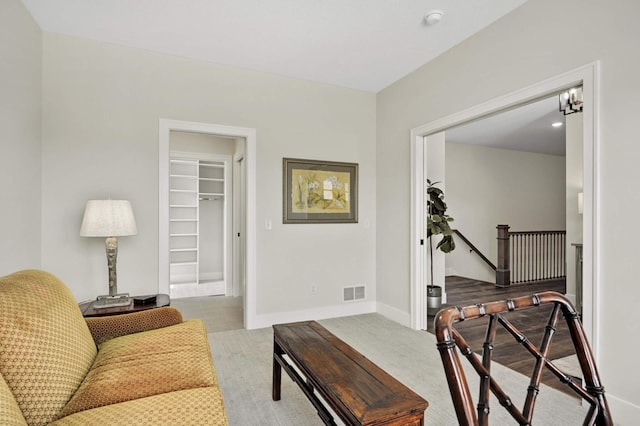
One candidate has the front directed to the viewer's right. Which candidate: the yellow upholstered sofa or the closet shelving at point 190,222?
the yellow upholstered sofa

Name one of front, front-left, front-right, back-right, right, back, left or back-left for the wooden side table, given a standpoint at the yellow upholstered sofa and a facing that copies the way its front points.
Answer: left

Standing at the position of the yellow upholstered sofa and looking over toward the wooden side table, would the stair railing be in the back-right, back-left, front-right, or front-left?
front-right

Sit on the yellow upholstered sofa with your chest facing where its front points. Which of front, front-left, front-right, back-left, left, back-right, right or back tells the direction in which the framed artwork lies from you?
front-left

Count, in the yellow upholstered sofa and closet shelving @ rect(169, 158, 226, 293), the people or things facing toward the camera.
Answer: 1

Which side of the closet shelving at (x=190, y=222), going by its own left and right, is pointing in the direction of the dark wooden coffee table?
front

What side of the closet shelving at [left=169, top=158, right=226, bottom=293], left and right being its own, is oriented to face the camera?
front

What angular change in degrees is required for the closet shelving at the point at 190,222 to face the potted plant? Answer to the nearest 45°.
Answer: approximately 45° to its left

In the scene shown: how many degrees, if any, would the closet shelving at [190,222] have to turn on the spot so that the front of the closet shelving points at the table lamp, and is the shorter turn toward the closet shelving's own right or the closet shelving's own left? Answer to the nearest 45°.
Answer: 0° — it already faces it

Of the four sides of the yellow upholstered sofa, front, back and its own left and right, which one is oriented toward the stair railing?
front

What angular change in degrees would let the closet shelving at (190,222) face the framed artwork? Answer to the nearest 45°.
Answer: approximately 45° to its left

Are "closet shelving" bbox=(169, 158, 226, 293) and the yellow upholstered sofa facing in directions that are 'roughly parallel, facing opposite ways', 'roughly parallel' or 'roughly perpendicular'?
roughly perpendicular

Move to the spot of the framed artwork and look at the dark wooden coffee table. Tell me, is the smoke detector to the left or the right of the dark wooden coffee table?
left

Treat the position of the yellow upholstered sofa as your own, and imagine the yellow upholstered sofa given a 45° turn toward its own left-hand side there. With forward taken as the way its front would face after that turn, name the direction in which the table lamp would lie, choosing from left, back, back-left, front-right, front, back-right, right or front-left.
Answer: front-left

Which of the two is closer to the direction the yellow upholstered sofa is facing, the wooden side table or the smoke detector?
the smoke detector

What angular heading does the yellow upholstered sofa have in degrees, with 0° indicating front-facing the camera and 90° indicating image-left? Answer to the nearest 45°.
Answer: approximately 270°
